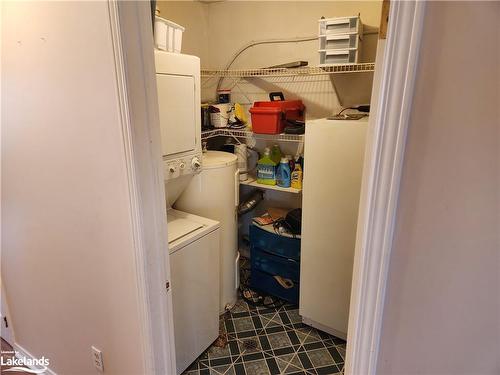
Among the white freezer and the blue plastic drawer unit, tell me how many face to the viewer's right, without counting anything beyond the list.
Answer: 0

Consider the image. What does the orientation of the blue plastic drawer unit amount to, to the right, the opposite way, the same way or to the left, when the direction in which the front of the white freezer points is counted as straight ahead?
the same way

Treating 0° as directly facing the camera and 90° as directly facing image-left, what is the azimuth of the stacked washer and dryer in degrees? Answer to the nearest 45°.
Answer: approximately 315°

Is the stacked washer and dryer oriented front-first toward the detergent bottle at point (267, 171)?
no

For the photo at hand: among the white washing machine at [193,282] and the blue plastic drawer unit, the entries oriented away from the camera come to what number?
0

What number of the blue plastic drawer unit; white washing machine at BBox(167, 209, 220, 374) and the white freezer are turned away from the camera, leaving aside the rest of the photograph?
0

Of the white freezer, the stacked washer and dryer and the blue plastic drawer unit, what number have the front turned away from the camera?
0

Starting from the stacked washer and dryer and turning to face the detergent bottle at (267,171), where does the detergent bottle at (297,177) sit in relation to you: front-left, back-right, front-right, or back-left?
front-right

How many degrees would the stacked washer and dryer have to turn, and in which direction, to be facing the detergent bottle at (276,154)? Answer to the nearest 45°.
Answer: approximately 90° to its left

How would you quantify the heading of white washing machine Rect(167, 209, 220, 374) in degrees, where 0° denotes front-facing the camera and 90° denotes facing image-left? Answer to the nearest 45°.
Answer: approximately 315°

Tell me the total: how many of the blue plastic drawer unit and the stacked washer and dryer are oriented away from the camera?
0

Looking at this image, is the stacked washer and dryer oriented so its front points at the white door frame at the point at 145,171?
no

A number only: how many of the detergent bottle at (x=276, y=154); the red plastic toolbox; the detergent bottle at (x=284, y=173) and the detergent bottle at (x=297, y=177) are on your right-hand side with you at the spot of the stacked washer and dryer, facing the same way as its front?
0

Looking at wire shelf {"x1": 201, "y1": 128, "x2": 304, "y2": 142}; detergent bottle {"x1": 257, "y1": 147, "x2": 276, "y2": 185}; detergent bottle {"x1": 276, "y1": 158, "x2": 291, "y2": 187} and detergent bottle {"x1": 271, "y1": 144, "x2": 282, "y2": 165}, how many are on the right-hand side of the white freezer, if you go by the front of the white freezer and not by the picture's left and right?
4

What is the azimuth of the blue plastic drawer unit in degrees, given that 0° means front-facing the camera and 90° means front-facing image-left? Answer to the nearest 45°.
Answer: approximately 45°

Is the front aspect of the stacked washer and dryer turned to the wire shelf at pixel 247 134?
no

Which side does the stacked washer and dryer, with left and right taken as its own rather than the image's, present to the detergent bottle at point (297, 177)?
left
